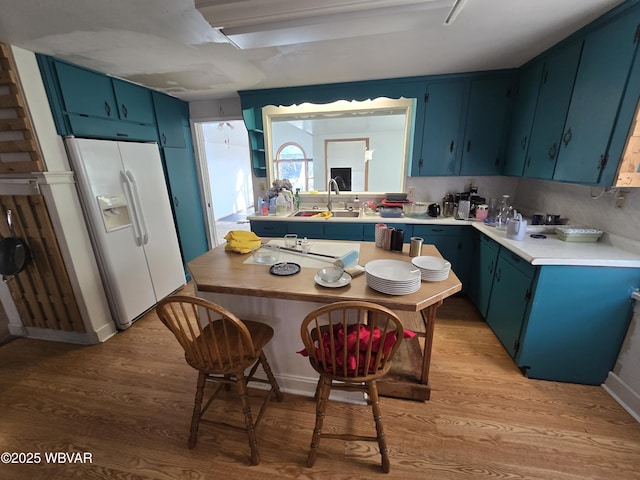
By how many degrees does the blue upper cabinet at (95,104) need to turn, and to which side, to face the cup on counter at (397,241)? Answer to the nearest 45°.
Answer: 0° — it already faces it

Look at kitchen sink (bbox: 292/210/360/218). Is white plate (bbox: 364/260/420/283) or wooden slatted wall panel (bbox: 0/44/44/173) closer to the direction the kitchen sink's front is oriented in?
the white plate

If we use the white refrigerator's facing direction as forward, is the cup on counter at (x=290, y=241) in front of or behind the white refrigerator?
in front

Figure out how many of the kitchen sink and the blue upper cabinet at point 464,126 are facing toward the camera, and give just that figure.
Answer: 2

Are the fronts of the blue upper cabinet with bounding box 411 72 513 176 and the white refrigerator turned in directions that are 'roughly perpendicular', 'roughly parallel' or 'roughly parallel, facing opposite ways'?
roughly perpendicular

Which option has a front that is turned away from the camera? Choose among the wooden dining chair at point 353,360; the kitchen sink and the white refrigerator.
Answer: the wooden dining chair

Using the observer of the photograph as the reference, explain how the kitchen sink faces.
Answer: facing the viewer

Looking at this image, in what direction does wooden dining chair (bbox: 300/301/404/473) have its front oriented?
away from the camera

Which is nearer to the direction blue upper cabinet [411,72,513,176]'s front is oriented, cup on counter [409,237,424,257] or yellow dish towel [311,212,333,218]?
the cup on counter

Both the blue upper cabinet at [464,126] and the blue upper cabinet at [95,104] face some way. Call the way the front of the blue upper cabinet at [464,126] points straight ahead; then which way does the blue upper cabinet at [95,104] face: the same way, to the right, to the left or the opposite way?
to the left

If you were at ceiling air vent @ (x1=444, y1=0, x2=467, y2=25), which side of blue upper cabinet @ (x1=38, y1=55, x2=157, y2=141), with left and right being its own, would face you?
front

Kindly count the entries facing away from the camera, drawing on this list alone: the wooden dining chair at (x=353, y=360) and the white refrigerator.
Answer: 1

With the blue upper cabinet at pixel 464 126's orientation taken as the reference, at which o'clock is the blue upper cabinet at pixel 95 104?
the blue upper cabinet at pixel 95 104 is roughly at 2 o'clock from the blue upper cabinet at pixel 464 126.

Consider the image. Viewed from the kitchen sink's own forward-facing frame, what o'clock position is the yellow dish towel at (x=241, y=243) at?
The yellow dish towel is roughly at 1 o'clock from the kitchen sink.

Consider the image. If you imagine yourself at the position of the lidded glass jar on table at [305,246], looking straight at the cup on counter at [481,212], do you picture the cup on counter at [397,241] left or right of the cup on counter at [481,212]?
right

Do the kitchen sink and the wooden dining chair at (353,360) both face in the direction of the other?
yes

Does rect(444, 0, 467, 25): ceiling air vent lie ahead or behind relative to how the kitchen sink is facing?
ahead

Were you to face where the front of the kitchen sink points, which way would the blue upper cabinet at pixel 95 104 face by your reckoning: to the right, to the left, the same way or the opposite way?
to the left

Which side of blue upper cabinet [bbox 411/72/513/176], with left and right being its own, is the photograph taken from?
front
